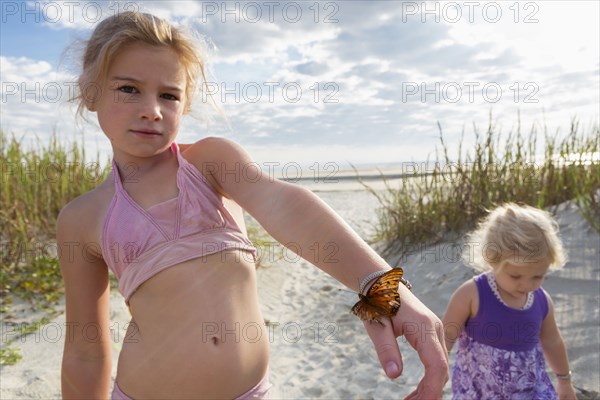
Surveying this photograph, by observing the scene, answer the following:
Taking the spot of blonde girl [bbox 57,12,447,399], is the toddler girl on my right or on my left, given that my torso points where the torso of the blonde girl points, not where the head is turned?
on my left

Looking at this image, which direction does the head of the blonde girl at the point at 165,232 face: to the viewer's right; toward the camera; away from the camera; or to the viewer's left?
toward the camera

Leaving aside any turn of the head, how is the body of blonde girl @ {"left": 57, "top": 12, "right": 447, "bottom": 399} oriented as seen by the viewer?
toward the camera
